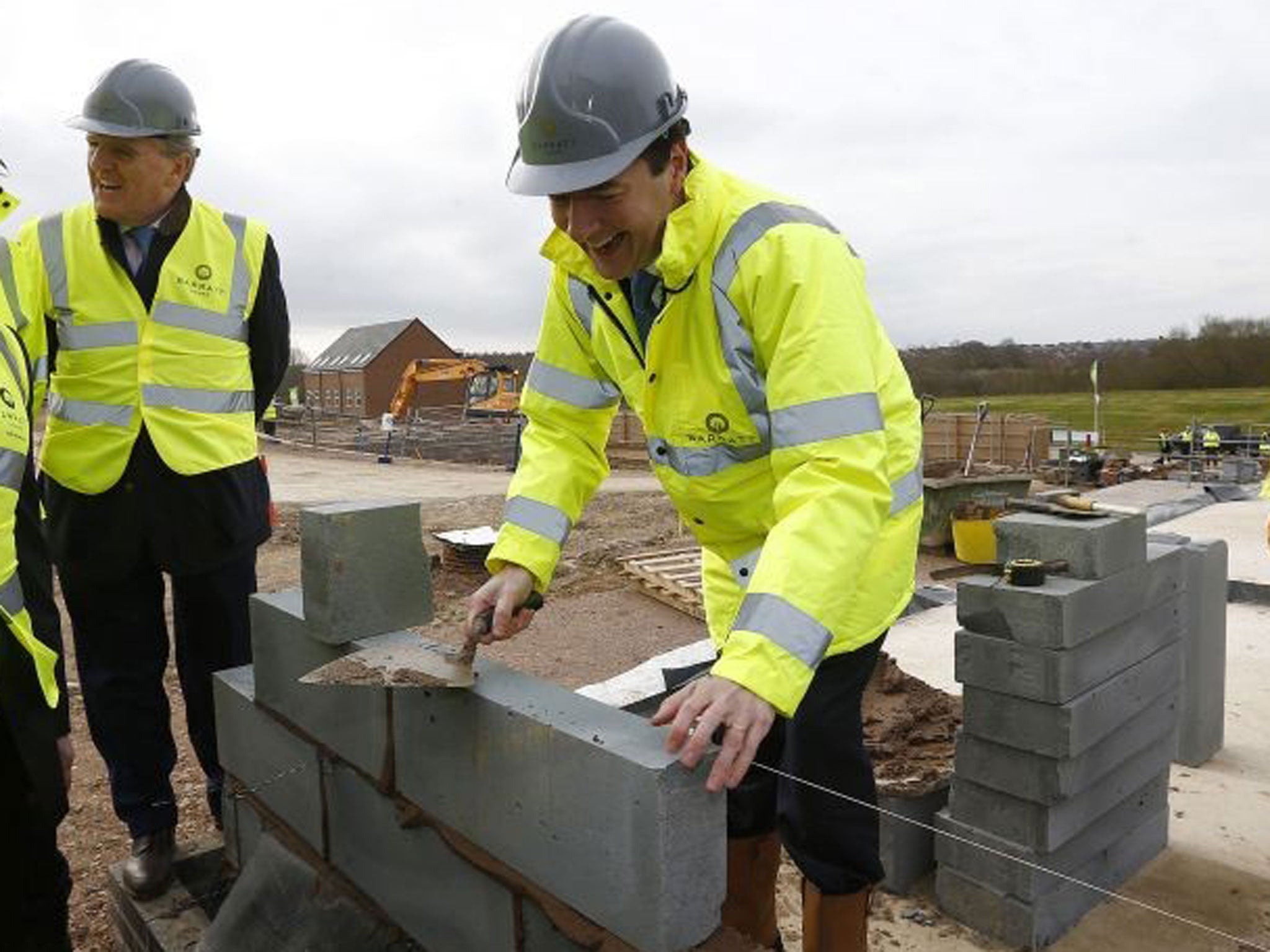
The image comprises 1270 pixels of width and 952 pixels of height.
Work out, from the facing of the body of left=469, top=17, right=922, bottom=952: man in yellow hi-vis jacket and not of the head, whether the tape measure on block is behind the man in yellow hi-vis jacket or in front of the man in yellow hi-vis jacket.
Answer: behind

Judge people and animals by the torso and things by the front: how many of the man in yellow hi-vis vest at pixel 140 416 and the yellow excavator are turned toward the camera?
1

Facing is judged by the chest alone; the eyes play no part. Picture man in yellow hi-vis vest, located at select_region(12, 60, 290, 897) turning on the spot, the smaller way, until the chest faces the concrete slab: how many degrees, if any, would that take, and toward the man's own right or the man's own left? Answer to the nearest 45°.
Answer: approximately 90° to the man's own left

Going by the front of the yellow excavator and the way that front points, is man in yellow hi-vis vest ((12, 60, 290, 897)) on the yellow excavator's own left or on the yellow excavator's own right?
on the yellow excavator's own left

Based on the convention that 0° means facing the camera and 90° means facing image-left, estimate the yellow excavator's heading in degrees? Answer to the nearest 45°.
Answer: approximately 90°

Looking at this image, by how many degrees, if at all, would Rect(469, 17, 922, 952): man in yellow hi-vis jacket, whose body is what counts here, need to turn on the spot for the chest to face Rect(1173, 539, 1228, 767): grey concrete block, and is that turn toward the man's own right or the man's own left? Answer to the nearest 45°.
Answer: approximately 180°

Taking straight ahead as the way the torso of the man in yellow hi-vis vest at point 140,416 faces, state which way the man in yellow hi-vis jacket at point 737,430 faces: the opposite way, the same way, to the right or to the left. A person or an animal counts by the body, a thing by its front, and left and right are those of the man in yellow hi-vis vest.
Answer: to the right

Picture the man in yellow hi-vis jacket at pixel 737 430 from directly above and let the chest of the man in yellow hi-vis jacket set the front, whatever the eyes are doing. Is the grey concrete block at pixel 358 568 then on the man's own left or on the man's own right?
on the man's own right

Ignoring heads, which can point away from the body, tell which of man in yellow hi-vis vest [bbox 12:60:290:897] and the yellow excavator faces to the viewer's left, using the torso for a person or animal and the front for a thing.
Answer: the yellow excavator

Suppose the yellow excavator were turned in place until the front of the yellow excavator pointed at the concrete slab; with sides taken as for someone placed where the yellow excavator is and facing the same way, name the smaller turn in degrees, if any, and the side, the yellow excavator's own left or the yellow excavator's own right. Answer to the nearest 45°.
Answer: approximately 90° to the yellow excavator's own left

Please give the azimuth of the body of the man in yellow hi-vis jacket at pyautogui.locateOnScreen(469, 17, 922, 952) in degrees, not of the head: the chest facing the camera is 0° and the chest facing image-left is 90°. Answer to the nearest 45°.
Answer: approximately 45°

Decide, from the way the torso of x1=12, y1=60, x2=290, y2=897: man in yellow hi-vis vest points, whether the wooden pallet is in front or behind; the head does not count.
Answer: behind

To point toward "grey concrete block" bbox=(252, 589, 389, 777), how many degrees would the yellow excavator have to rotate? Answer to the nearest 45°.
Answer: approximately 90° to its left

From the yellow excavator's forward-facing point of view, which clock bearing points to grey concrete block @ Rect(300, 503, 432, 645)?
The grey concrete block is roughly at 9 o'clock from the yellow excavator.
